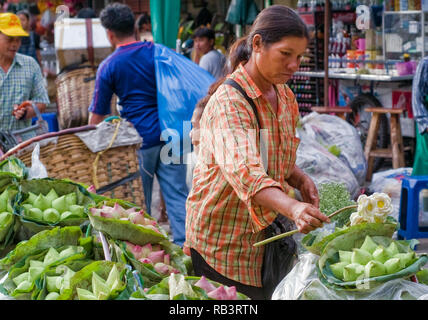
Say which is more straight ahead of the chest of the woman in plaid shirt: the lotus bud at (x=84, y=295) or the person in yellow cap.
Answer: the lotus bud

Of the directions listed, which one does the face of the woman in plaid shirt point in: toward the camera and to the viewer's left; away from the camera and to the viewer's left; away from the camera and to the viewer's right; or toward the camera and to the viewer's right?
toward the camera and to the viewer's right

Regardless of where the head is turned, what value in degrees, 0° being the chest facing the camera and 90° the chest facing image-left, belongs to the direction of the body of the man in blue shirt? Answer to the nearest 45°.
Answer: approximately 135°

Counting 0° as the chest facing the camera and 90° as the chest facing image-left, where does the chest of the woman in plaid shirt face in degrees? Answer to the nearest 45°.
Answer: approximately 315°

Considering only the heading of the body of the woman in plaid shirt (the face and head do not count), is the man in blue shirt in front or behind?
behind

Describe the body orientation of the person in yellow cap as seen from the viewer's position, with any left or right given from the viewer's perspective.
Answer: facing the viewer and to the right of the viewer

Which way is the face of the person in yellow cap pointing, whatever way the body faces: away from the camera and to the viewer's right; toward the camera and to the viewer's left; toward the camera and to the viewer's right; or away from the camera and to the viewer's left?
toward the camera and to the viewer's right

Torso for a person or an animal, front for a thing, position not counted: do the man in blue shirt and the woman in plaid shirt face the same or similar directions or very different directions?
very different directions

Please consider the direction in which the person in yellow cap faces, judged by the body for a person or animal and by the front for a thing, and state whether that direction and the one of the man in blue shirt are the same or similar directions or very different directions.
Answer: very different directions

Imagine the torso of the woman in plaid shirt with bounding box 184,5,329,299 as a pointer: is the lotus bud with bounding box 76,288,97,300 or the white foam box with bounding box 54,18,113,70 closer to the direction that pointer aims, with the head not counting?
the lotus bud

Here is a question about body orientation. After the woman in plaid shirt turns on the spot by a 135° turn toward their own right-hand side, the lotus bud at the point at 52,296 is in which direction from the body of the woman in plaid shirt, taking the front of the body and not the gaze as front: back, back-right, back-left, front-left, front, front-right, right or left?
front-left

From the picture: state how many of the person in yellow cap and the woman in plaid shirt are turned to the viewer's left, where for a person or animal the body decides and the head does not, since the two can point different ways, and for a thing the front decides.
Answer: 0
